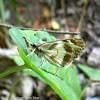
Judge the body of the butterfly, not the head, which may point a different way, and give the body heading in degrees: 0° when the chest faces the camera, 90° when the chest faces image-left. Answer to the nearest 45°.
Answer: approximately 90°
